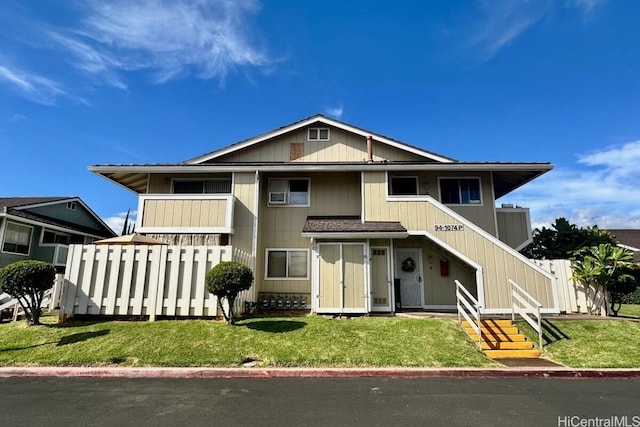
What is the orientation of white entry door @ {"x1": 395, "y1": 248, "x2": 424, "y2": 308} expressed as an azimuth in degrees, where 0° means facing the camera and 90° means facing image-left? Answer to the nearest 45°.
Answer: approximately 0°

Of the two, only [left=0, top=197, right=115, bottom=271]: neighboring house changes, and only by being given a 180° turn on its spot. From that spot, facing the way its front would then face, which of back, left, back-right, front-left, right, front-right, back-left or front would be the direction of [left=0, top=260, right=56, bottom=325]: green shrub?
back-left

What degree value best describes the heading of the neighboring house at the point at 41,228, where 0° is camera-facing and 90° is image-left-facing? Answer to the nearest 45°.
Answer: approximately 315°

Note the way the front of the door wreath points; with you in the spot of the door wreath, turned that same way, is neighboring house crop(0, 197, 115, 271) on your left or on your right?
on your right

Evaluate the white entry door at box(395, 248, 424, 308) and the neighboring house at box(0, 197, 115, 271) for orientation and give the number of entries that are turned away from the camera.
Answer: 0

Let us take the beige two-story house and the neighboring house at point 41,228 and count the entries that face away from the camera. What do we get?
0

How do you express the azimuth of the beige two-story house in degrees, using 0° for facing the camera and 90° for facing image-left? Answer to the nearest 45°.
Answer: approximately 0°

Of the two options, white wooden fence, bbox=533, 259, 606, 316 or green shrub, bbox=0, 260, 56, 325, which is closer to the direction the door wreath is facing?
the green shrub

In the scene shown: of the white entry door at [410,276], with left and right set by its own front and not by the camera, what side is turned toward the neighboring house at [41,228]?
right

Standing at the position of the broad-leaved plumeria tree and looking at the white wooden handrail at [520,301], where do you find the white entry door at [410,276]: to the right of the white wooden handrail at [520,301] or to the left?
right

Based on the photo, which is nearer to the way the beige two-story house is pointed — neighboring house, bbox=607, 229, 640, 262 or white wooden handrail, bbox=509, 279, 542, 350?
the white wooden handrail
